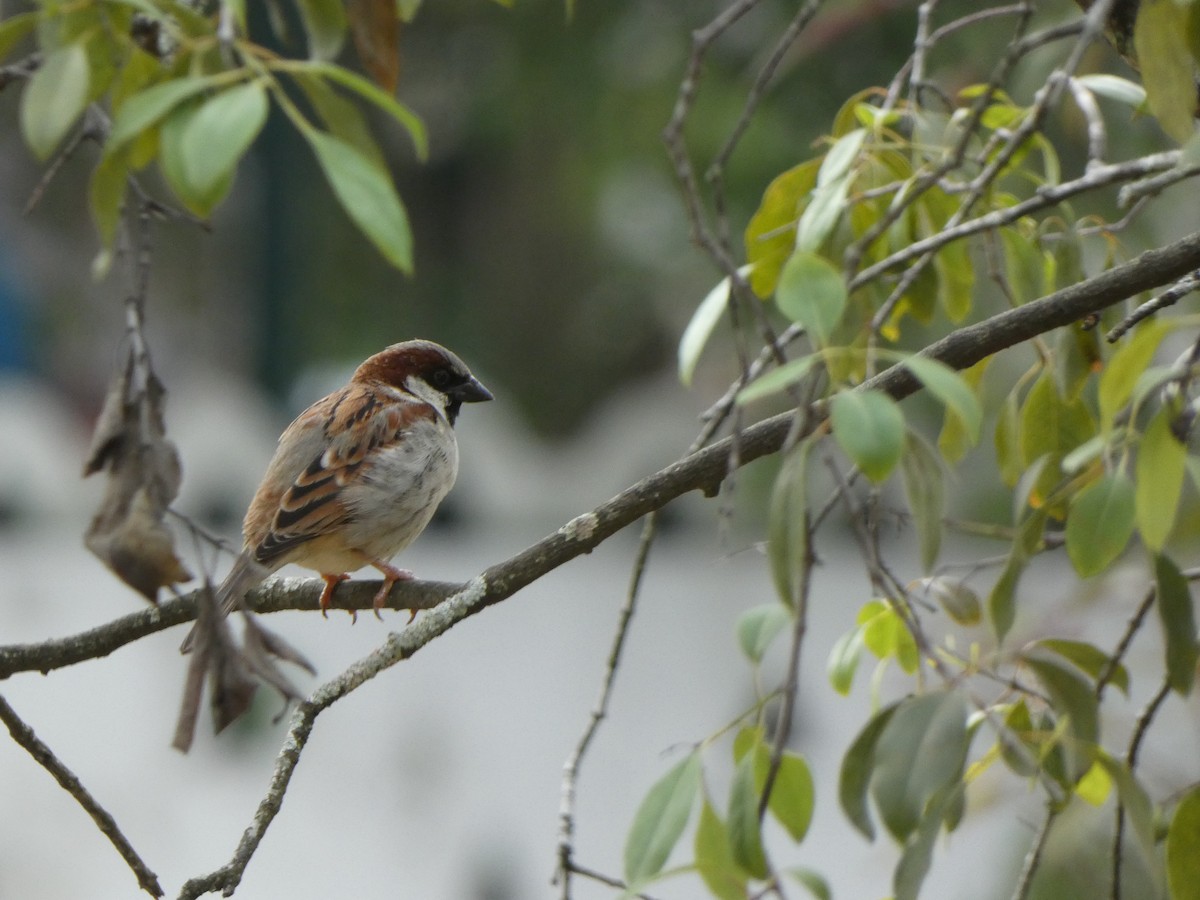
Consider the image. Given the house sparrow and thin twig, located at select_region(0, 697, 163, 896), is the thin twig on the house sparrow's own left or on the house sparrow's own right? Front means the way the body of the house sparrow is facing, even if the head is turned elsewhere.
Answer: on the house sparrow's own right

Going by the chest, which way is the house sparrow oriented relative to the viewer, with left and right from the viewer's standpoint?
facing to the right of the viewer
